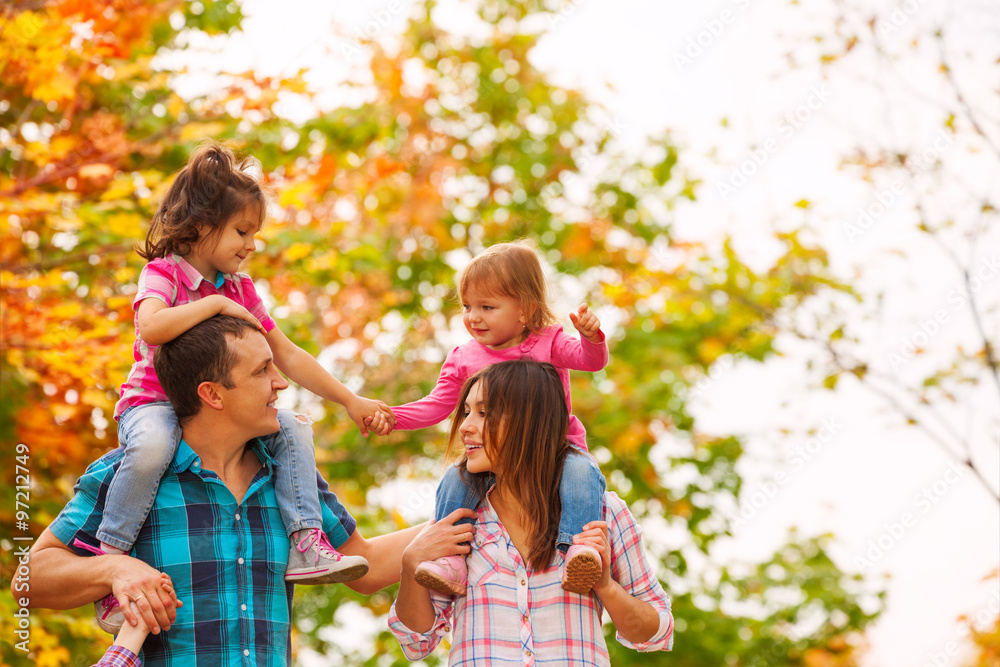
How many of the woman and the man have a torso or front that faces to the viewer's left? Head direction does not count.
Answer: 0

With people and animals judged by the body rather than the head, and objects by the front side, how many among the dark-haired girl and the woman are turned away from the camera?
0

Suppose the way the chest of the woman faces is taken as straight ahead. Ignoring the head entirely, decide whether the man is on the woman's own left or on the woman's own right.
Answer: on the woman's own right

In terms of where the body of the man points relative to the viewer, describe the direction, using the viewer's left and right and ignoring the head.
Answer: facing the viewer and to the right of the viewer

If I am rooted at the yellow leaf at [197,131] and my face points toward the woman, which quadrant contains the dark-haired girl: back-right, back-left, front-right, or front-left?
front-right

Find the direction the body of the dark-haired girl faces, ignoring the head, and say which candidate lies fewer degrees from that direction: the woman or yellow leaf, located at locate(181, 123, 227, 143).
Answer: the woman

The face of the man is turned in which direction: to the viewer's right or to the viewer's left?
to the viewer's right

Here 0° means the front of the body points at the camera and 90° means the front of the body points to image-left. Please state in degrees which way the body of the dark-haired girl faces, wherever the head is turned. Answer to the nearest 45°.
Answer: approximately 315°

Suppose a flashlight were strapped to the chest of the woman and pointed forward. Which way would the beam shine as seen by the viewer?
toward the camera
